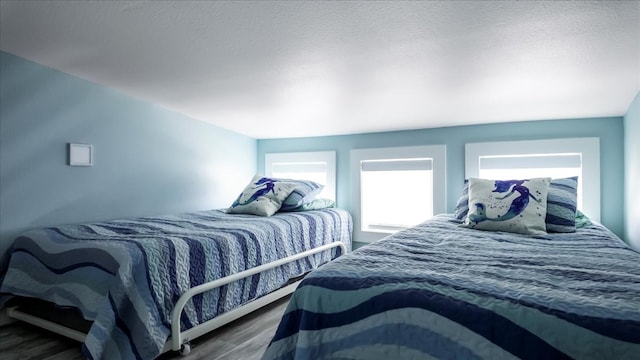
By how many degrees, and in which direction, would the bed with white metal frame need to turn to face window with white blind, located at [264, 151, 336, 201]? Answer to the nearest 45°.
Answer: approximately 180°

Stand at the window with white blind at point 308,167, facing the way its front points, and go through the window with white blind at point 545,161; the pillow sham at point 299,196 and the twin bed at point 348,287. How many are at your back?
0

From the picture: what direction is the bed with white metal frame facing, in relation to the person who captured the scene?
facing the viewer and to the left of the viewer

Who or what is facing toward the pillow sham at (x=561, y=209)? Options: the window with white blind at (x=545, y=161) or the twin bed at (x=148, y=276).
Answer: the window with white blind

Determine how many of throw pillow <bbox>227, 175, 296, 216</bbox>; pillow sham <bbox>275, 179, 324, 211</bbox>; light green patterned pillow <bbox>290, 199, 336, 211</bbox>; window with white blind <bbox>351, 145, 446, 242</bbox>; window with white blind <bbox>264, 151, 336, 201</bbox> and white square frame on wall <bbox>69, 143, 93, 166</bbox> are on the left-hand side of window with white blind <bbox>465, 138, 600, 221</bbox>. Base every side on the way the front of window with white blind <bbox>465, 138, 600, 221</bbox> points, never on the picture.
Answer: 0

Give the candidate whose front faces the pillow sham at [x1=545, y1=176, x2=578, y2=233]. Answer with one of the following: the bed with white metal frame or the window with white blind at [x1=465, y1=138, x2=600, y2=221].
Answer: the window with white blind

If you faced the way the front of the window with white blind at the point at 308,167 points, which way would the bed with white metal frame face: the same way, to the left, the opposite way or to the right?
the same way

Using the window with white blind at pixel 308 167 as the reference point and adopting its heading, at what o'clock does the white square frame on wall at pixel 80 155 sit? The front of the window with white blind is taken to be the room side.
The white square frame on wall is roughly at 2 o'clock from the window with white blind.

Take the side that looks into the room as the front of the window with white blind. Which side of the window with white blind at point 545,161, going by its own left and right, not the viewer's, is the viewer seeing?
front

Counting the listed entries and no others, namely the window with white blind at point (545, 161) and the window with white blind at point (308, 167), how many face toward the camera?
2

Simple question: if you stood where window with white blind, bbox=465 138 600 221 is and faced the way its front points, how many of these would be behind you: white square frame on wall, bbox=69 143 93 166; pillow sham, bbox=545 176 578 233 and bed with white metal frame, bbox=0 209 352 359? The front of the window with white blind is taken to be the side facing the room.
0

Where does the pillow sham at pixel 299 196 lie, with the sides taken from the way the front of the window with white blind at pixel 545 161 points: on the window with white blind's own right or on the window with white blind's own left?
on the window with white blind's own right

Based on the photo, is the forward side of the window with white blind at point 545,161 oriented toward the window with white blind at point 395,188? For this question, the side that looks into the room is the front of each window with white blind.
no

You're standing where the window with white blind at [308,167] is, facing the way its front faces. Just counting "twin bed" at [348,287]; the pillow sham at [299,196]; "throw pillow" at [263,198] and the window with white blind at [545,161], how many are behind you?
0

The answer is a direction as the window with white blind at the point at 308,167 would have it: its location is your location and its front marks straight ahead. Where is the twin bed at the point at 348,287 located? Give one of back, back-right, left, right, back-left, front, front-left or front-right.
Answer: front

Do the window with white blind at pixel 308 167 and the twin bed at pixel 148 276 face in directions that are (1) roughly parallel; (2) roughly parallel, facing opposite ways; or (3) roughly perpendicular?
roughly parallel

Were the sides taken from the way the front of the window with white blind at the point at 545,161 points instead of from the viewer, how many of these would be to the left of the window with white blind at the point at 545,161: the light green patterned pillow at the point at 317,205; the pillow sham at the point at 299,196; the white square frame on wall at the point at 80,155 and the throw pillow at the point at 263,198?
0
